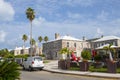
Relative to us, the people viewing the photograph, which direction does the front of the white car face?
facing away from the viewer and to the left of the viewer

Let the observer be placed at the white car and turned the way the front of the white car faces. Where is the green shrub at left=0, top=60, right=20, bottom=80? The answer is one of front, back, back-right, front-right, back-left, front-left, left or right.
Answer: back-left
